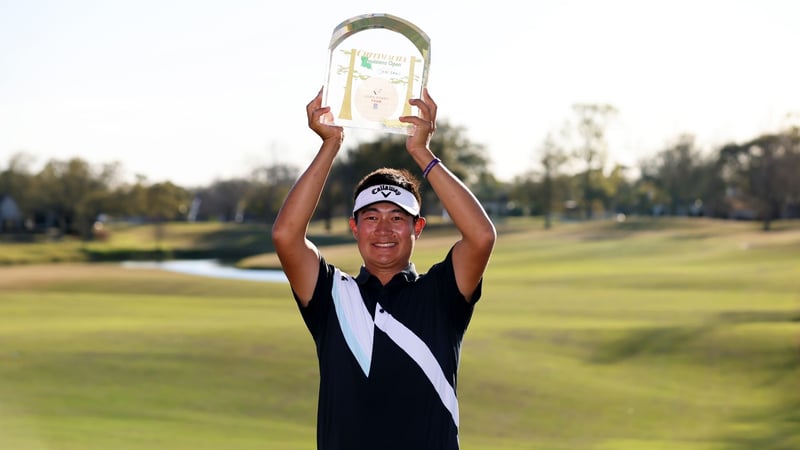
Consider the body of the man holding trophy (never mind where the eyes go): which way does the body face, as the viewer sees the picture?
toward the camera

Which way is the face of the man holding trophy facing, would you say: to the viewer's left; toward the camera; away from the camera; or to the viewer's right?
toward the camera
